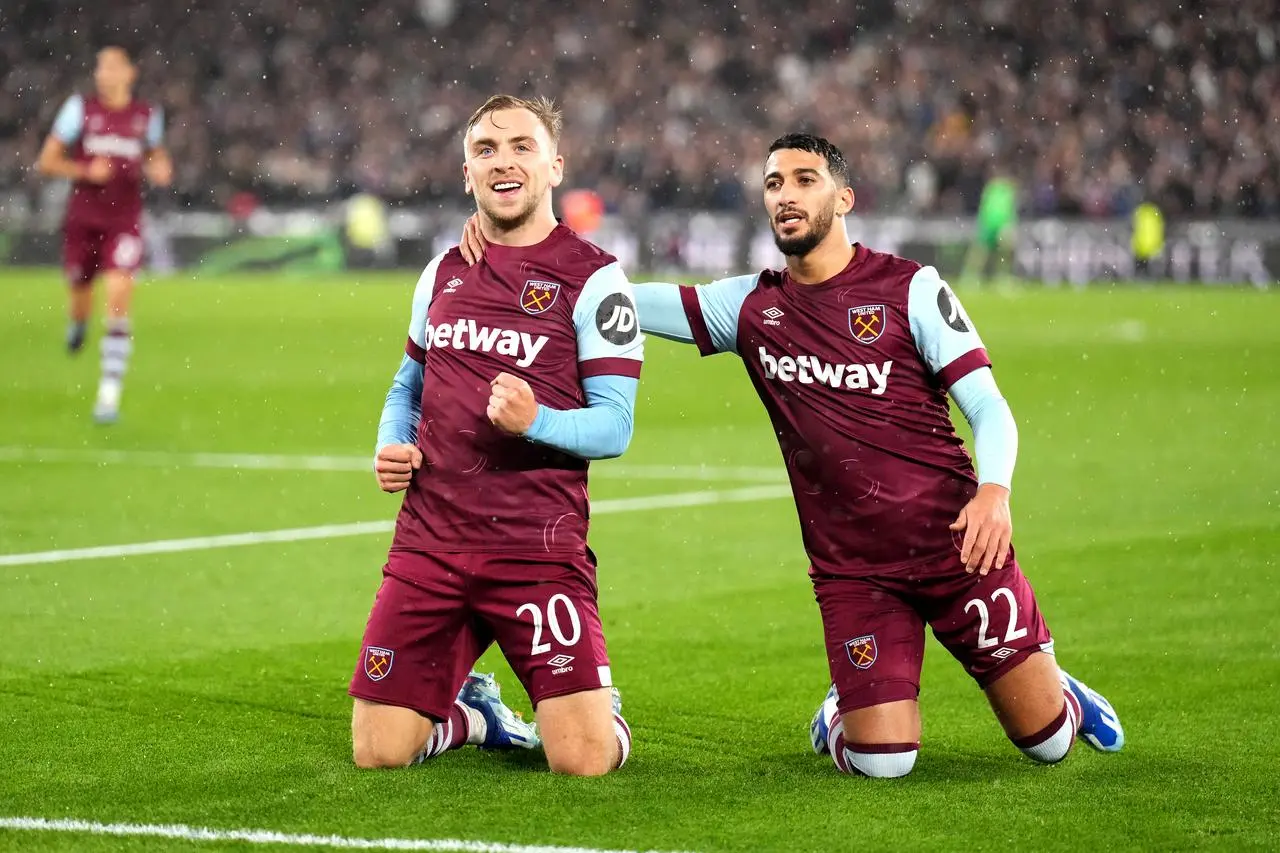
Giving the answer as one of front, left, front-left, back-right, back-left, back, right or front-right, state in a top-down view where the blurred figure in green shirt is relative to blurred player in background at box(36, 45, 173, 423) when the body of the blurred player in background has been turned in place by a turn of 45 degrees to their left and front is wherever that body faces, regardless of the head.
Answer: left

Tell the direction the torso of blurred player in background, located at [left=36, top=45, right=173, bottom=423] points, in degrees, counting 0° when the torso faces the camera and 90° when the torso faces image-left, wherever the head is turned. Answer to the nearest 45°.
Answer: approximately 0°
